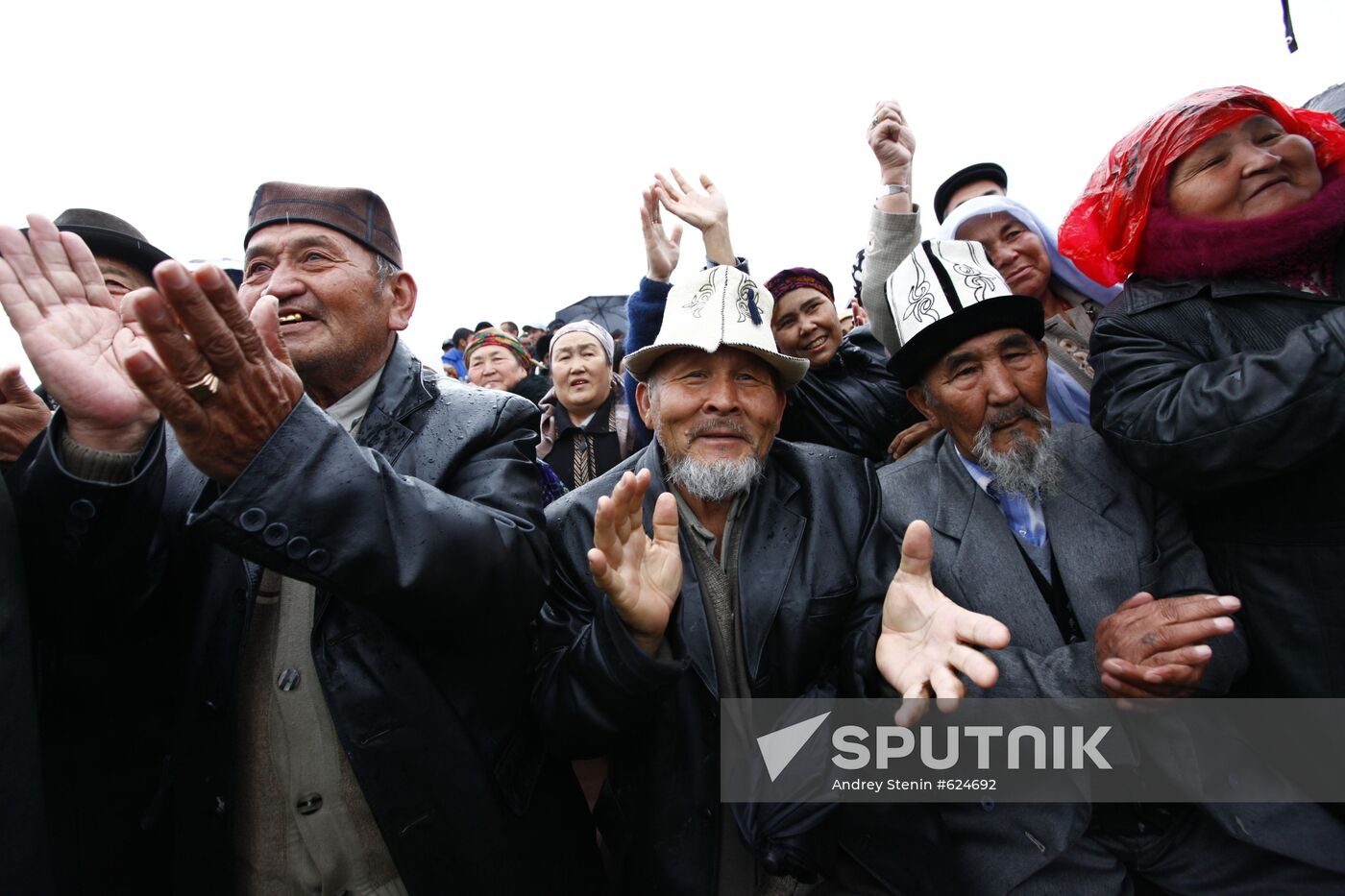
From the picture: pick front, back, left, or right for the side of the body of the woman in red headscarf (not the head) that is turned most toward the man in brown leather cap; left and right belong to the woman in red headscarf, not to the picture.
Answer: right

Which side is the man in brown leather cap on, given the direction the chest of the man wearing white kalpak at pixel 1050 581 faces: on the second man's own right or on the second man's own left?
on the second man's own right

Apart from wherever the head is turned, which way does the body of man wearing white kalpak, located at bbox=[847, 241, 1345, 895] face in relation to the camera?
toward the camera

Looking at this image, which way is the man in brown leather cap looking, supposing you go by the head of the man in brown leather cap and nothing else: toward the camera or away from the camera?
toward the camera

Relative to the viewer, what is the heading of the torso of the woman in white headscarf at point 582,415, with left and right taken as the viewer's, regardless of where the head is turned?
facing the viewer

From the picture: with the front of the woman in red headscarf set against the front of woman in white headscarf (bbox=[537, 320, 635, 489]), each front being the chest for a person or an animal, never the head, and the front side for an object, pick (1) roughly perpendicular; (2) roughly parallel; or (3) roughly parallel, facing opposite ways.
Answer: roughly parallel

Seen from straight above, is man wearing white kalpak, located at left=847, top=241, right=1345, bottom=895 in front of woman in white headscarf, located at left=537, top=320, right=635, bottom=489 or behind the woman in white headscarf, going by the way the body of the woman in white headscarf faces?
in front

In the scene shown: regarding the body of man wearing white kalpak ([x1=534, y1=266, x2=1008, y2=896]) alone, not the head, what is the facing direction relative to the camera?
toward the camera

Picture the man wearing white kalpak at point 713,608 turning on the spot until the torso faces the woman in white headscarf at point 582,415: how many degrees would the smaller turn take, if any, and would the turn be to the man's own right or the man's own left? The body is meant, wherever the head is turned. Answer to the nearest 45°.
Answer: approximately 180°

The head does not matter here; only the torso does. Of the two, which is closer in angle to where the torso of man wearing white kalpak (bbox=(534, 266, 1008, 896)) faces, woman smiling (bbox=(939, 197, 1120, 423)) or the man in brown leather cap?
the man in brown leather cap
